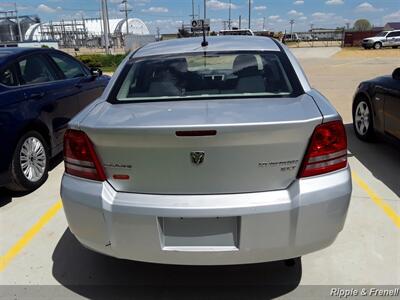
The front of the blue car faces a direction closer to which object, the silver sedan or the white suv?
the white suv

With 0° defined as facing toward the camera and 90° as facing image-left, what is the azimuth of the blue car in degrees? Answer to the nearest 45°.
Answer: approximately 225°

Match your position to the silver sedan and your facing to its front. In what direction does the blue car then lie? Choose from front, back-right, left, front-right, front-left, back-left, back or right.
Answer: front-left

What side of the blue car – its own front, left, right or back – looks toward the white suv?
front

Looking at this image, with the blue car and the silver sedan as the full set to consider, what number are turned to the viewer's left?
0

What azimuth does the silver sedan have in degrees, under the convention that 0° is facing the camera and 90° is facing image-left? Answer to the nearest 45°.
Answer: approximately 180°

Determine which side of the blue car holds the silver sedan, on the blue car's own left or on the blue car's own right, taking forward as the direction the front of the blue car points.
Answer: on the blue car's own right

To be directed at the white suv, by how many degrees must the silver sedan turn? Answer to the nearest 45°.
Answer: approximately 45° to its right
